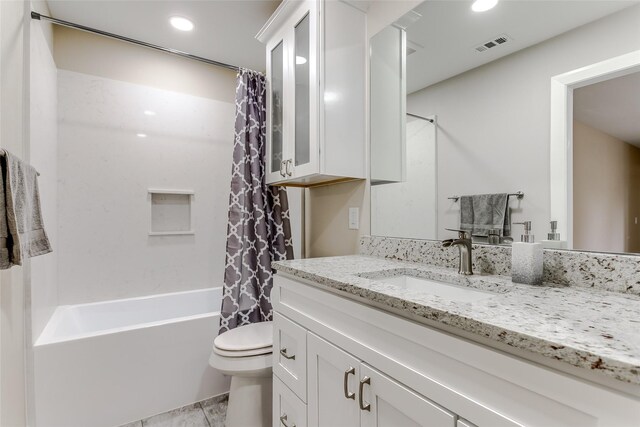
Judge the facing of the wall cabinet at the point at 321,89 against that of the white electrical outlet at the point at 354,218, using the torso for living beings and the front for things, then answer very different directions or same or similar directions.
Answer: same or similar directions

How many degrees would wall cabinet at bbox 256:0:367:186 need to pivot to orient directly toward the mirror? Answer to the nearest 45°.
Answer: approximately 90° to its left

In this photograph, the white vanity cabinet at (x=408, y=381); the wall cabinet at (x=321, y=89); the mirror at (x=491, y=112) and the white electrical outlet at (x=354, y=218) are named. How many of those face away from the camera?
0

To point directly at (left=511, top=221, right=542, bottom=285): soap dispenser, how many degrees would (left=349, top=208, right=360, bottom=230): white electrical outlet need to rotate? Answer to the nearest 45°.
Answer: approximately 90° to its left

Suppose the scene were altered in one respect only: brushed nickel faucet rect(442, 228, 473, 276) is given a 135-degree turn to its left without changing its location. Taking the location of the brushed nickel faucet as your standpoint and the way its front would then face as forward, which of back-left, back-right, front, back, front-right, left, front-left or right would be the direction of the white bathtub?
back

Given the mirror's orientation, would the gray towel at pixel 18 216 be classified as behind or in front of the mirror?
in front

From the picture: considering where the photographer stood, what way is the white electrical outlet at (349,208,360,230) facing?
facing the viewer and to the left of the viewer

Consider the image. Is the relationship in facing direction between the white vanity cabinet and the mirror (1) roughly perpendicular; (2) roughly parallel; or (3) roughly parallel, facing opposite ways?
roughly parallel
